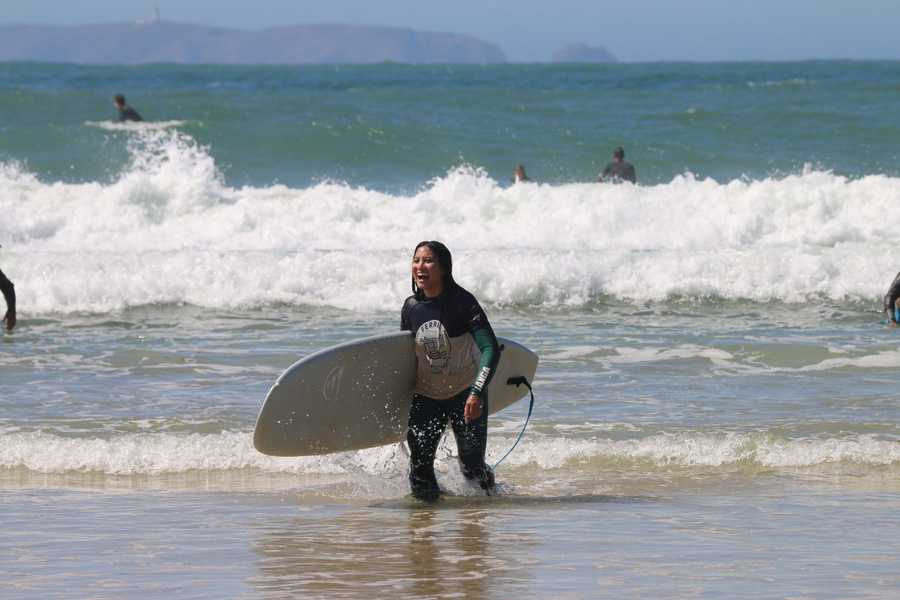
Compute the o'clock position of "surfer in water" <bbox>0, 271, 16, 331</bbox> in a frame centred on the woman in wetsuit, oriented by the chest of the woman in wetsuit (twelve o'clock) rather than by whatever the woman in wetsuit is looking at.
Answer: The surfer in water is roughly at 3 o'clock from the woman in wetsuit.

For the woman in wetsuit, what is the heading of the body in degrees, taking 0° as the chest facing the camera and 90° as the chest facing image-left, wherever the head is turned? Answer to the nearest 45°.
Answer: approximately 45°

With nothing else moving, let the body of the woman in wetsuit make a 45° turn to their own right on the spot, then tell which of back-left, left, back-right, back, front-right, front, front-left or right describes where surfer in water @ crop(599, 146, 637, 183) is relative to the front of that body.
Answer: right

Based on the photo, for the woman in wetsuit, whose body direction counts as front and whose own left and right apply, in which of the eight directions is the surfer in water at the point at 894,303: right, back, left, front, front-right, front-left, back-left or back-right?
back

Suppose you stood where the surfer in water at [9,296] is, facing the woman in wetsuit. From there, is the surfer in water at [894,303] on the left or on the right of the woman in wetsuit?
left
